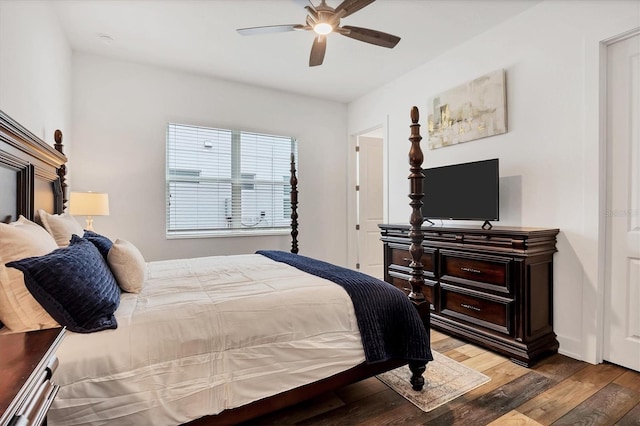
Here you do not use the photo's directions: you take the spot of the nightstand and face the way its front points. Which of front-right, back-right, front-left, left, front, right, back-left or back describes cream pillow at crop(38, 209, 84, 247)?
left

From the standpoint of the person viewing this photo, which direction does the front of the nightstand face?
facing to the right of the viewer

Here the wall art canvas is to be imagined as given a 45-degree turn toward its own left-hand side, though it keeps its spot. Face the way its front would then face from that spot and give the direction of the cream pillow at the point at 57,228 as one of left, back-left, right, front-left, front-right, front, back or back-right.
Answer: front-right

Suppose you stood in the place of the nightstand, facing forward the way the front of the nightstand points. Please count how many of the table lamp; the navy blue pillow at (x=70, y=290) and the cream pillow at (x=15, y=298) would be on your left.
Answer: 3

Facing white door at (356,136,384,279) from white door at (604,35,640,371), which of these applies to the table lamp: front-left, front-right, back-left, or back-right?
front-left

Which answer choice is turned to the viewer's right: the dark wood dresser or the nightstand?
the nightstand

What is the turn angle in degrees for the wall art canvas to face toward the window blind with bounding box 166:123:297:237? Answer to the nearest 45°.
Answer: approximately 45° to its right

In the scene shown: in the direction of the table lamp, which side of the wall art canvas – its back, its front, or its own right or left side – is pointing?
front

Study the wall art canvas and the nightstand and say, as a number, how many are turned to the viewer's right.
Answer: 1

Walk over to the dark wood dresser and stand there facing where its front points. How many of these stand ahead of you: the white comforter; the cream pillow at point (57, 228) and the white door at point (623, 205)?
2

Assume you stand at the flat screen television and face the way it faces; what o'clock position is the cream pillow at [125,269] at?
The cream pillow is roughly at 12 o'clock from the flat screen television.

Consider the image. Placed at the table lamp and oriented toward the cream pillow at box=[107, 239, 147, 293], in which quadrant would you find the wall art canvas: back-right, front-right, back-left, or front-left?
front-left

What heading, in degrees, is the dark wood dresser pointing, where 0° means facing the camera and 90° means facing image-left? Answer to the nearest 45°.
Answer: approximately 45°

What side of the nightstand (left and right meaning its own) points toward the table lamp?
left
